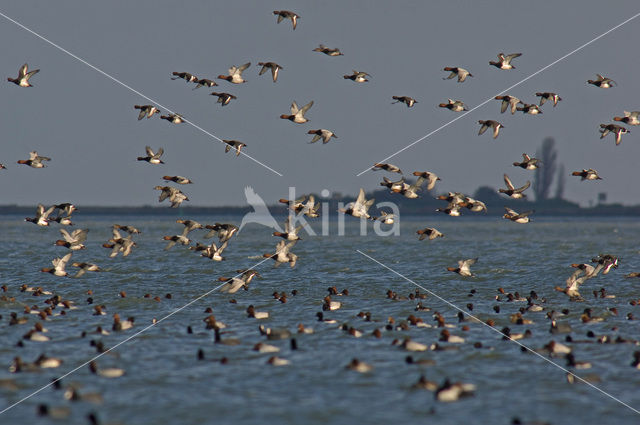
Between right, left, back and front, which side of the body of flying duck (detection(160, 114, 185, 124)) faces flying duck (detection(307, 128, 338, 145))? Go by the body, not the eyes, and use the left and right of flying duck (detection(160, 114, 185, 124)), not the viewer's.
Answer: back

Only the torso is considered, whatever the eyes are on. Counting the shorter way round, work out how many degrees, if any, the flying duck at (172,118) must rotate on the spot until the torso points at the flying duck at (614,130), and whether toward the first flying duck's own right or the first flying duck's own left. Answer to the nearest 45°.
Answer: approximately 180°

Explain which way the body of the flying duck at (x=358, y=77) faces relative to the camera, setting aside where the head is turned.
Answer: to the viewer's left

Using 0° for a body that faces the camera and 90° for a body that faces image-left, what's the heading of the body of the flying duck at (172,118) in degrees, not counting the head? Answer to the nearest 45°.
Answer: approximately 90°

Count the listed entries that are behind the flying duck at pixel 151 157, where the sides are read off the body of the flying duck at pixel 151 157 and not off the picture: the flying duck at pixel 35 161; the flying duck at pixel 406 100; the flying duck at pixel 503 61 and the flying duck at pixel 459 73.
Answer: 3

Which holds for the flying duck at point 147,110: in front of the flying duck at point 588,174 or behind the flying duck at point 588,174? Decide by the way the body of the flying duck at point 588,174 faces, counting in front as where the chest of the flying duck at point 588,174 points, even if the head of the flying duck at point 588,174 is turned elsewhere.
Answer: in front

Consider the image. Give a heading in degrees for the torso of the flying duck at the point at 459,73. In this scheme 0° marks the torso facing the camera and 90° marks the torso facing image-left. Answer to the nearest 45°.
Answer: approximately 90°

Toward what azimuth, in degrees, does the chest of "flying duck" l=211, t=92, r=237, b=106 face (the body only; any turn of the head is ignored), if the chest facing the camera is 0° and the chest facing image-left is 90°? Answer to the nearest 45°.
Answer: approximately 90°

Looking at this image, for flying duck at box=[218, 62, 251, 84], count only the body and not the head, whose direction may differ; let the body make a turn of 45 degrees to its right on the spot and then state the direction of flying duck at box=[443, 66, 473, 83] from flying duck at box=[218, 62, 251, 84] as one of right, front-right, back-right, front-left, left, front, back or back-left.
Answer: back-right

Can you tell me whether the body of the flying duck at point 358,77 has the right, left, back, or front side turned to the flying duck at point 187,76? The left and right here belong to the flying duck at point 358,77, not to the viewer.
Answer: front

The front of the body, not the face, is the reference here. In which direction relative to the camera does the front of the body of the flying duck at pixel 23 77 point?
to the viewer's left

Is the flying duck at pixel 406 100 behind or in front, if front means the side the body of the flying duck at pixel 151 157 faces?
behind

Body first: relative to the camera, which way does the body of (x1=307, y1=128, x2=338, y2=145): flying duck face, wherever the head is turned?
to the viewer's left

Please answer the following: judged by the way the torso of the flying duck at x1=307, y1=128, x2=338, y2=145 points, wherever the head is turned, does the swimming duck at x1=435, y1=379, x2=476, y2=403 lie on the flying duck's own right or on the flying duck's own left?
on the flying duck's own left

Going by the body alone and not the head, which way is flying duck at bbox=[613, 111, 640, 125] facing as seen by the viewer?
to the viewer's left

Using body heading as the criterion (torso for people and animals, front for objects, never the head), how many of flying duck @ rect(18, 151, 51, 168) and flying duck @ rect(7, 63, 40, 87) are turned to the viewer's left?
2
